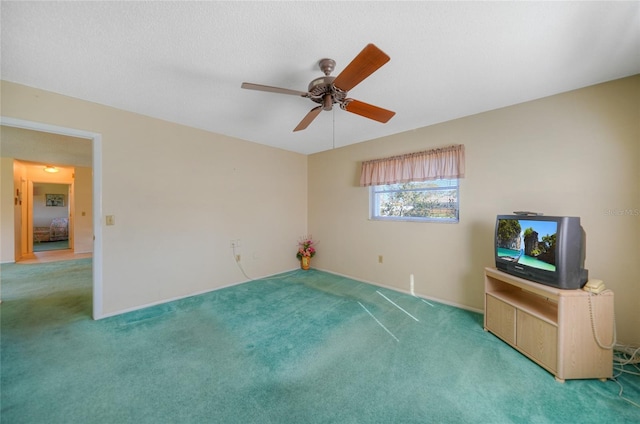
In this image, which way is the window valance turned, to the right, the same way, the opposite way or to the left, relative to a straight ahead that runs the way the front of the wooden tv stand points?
the same way

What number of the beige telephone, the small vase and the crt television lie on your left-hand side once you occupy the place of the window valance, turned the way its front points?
2

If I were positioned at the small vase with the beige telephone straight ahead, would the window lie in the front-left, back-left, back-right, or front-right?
front-left

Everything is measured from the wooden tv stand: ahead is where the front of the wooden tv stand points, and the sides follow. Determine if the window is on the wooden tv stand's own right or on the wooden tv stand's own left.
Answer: on the wooden tv stand's own right

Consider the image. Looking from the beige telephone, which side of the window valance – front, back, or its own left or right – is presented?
left

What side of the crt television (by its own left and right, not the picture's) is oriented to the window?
right

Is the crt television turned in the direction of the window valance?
no

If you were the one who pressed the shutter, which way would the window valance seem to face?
facing the viewer and to the left of the viewer

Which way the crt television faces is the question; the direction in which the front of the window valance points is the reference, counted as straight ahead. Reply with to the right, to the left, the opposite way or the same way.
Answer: the same way
